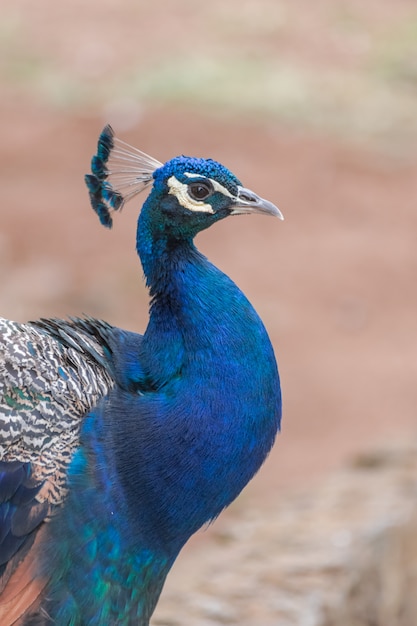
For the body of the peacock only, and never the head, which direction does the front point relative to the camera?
to the viewer's right
